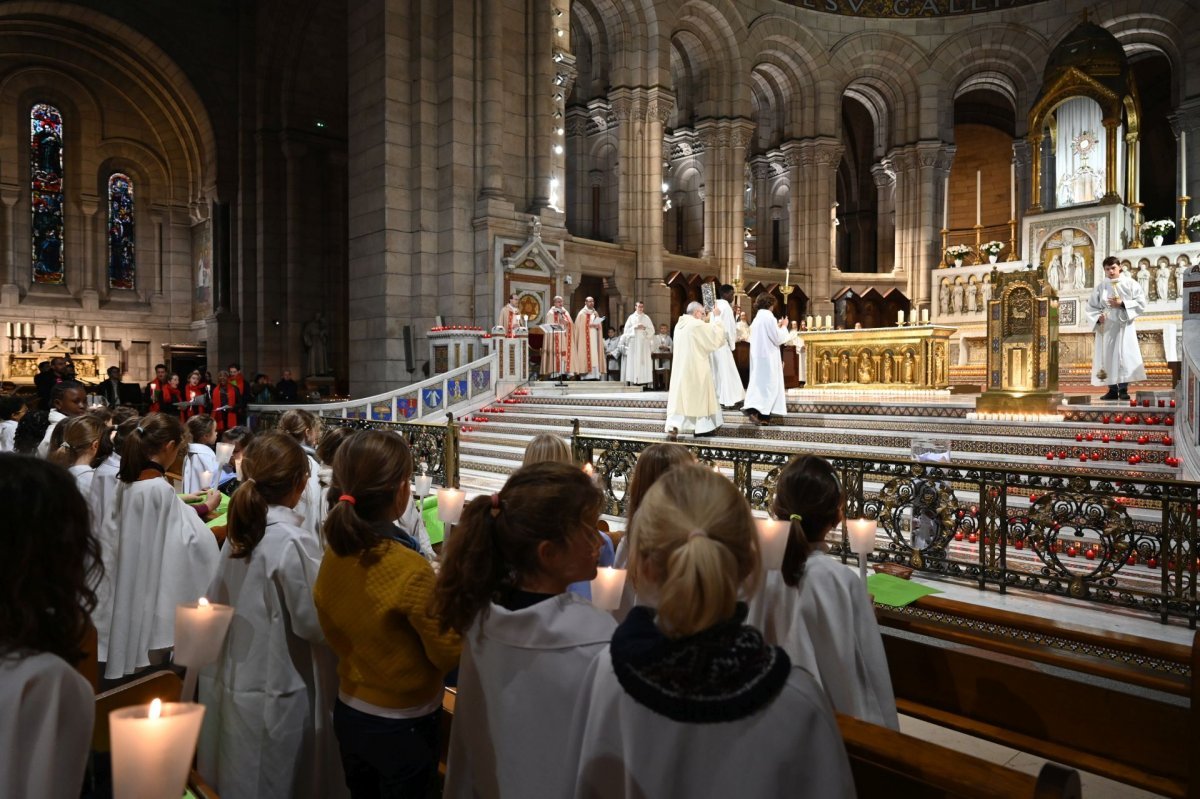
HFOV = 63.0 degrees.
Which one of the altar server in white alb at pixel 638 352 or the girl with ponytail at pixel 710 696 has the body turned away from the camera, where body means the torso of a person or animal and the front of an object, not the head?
the girl with ponytail

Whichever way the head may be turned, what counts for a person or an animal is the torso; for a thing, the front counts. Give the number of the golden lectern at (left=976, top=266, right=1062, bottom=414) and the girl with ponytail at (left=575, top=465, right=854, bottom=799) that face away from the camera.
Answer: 1

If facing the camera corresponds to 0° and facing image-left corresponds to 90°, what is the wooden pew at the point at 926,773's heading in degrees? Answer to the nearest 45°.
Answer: approximately 225°

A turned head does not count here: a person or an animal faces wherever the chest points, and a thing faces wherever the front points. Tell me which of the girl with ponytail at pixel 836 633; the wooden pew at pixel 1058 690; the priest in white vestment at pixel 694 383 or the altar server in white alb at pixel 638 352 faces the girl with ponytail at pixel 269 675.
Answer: the altar server in white alb

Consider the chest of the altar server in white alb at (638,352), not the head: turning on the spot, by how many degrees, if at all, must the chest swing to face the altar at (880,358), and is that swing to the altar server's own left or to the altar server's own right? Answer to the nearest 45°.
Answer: approximately 45° to the altar server's own left

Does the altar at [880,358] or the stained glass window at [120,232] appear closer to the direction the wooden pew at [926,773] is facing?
the altar

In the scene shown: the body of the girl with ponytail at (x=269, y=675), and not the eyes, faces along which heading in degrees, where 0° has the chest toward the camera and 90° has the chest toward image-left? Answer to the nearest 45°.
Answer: approximately 225°

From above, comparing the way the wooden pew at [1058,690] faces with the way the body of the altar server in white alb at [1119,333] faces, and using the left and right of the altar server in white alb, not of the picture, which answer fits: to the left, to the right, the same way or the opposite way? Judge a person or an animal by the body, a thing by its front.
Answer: the opposite way

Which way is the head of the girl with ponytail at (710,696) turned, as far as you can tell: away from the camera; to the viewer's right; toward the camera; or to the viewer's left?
away from the camera

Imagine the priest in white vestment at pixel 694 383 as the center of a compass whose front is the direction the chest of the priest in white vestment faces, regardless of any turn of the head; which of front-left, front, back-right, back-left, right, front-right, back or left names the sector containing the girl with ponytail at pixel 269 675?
back-right

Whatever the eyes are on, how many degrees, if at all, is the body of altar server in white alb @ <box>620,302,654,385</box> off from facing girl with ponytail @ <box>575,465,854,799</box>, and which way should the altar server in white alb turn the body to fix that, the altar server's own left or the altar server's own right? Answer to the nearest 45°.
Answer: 0° — they already face them

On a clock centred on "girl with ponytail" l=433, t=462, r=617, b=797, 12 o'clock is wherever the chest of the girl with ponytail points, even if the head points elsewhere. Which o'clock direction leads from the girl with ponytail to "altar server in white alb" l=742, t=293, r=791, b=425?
The altar server in white alb is roughly at 11 o'clock from the girl with ponytail.
